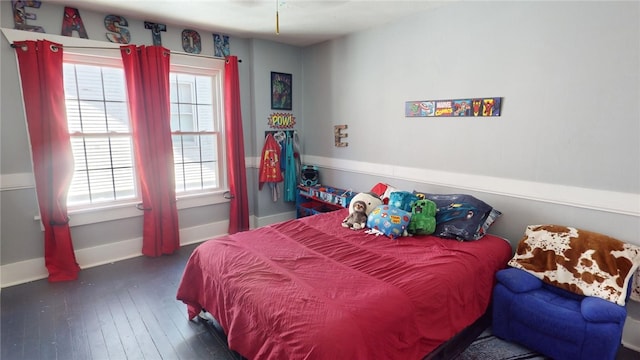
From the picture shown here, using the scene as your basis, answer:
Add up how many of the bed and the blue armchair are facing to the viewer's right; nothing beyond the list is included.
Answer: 0

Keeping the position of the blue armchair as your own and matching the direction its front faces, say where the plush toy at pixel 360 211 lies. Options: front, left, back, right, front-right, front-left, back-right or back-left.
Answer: front-right

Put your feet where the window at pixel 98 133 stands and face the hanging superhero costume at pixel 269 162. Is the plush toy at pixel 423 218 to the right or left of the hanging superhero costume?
right

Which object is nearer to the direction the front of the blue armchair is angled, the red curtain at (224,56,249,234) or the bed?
the bed

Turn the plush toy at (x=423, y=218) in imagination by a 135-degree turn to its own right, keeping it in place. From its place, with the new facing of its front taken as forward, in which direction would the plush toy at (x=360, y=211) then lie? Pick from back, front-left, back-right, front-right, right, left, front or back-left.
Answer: left

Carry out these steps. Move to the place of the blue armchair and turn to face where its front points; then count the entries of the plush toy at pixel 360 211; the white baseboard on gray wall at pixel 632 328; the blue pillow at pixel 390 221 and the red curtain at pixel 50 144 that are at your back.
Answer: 1

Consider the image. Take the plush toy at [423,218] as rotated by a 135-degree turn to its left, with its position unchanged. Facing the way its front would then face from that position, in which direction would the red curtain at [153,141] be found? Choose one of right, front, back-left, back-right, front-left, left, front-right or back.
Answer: back

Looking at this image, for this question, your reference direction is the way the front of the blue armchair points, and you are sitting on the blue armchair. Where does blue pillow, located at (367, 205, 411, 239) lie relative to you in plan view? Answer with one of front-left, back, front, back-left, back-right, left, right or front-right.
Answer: front-right

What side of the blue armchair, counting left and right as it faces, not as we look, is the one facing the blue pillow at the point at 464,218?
right

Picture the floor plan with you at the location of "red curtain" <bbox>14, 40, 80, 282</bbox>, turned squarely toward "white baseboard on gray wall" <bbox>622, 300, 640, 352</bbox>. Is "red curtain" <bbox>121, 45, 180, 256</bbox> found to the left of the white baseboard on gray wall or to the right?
left

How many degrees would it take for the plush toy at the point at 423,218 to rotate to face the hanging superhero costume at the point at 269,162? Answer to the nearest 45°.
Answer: approximately 90° to its right

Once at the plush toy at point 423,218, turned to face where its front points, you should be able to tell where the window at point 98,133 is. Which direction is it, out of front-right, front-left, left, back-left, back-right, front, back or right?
front-right

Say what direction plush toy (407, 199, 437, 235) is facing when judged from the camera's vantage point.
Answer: facing the viewer and to the left of the viewer

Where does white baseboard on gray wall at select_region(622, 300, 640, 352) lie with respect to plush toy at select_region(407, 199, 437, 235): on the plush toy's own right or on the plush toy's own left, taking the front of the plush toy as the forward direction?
on the plush toy's own left

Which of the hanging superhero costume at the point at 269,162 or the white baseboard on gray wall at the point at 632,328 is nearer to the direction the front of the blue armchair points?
the hanging superhero costume
